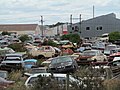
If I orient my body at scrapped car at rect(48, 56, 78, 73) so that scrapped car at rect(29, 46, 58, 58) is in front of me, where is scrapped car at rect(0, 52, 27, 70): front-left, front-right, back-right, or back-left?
front-left

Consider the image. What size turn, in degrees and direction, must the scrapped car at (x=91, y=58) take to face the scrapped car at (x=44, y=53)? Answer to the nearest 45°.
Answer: approximately 90° to its right

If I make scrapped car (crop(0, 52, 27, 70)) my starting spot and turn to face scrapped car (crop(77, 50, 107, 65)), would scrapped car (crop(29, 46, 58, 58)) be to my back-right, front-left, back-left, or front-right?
front-left

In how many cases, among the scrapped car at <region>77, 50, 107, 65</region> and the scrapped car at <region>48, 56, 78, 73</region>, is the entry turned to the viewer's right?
0

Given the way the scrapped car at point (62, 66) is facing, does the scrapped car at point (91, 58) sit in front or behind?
behind

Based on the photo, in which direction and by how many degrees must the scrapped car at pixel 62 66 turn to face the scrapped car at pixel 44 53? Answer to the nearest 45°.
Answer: approximately 135° to its right

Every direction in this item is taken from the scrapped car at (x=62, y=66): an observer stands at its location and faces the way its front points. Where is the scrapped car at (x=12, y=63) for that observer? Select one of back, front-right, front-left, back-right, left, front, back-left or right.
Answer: right

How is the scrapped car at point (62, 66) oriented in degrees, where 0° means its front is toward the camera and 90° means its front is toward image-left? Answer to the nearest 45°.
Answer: approximately 45°
